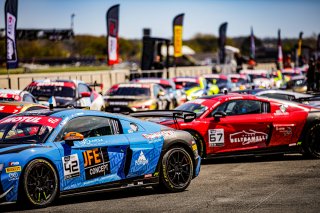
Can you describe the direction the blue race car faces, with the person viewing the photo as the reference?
facing the viewer and to the left of the viewer

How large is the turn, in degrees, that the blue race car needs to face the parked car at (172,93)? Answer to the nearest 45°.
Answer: approximately 135° to its right

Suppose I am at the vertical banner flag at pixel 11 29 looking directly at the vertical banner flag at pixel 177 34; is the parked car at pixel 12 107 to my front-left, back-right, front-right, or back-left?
back-right

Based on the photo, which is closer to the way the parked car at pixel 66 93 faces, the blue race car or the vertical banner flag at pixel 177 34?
the blue race car

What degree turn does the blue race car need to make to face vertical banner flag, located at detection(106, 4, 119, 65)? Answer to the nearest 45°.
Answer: approximately 135° to its right
